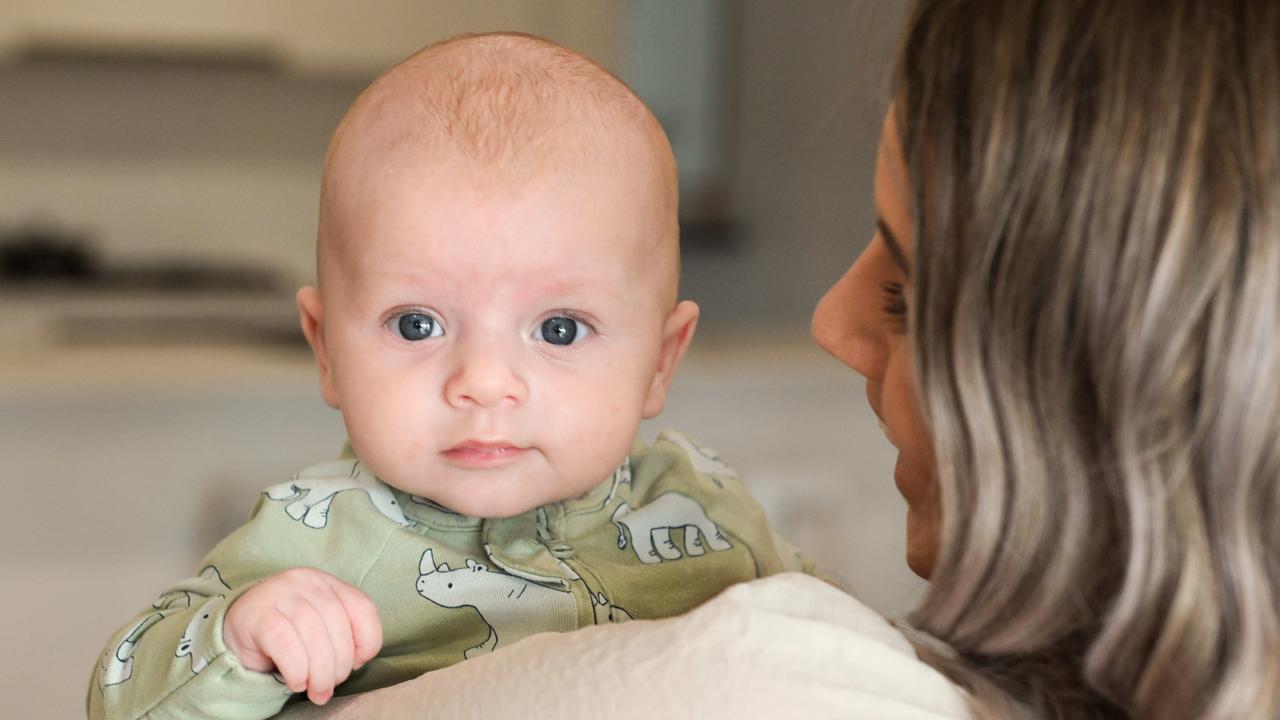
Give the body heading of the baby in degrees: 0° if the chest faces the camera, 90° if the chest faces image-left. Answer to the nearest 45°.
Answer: approximately 0°
